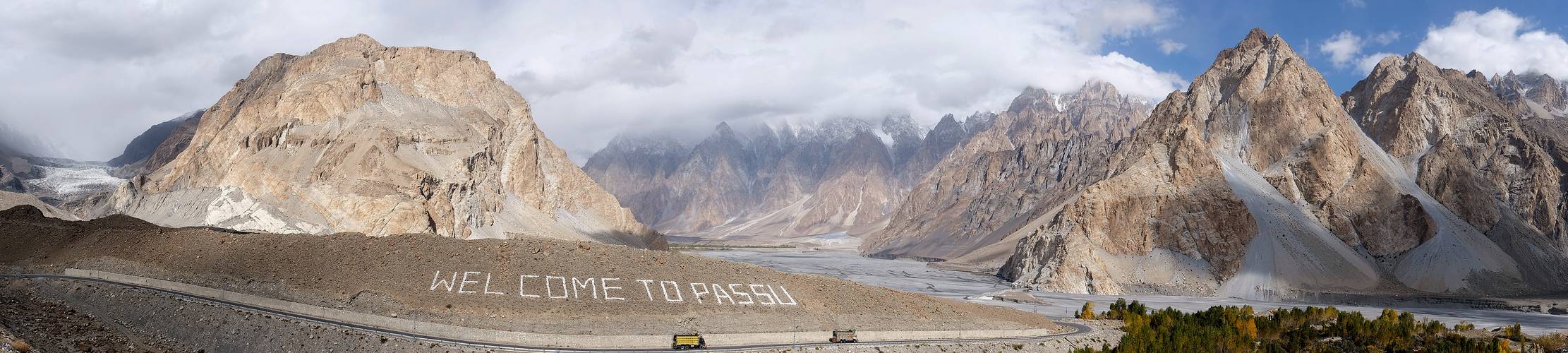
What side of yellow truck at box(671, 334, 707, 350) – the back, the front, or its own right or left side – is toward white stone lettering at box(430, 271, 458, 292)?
back

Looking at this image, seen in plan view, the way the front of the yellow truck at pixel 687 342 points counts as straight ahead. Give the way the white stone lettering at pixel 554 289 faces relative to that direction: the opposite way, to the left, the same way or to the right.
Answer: to the right

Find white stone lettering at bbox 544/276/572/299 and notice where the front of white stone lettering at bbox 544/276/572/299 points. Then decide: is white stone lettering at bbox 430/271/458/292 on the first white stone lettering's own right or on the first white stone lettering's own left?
on the first white stone lettering's own right

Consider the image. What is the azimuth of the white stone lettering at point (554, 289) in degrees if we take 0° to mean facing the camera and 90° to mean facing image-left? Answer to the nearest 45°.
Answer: approximately 0°

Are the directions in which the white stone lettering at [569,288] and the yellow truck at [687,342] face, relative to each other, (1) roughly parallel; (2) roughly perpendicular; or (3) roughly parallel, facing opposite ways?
roughly perpendicular

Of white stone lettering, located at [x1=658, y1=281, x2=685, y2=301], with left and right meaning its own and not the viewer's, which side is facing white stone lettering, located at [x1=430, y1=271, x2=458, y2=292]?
right

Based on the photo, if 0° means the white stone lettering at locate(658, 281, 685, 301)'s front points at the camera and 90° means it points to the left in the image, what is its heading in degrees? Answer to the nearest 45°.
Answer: approximately 0°

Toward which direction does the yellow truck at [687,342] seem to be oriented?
to the viewer's right
